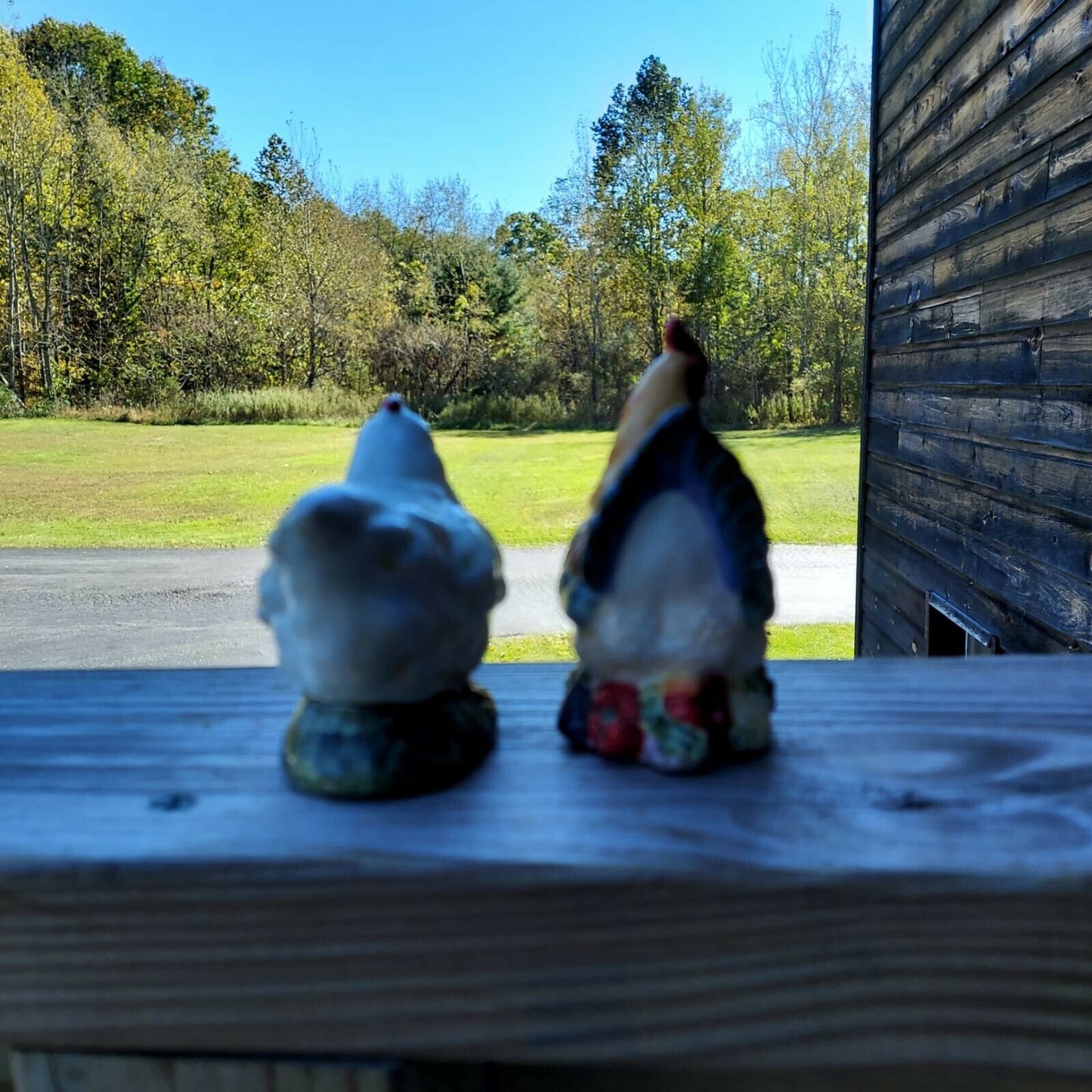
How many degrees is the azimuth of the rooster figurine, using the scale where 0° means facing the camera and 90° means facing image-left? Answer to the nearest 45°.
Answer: approximately 180°

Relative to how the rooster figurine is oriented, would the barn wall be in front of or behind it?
in front

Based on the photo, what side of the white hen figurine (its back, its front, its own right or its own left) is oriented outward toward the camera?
back

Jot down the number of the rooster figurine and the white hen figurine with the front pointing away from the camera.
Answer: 2
